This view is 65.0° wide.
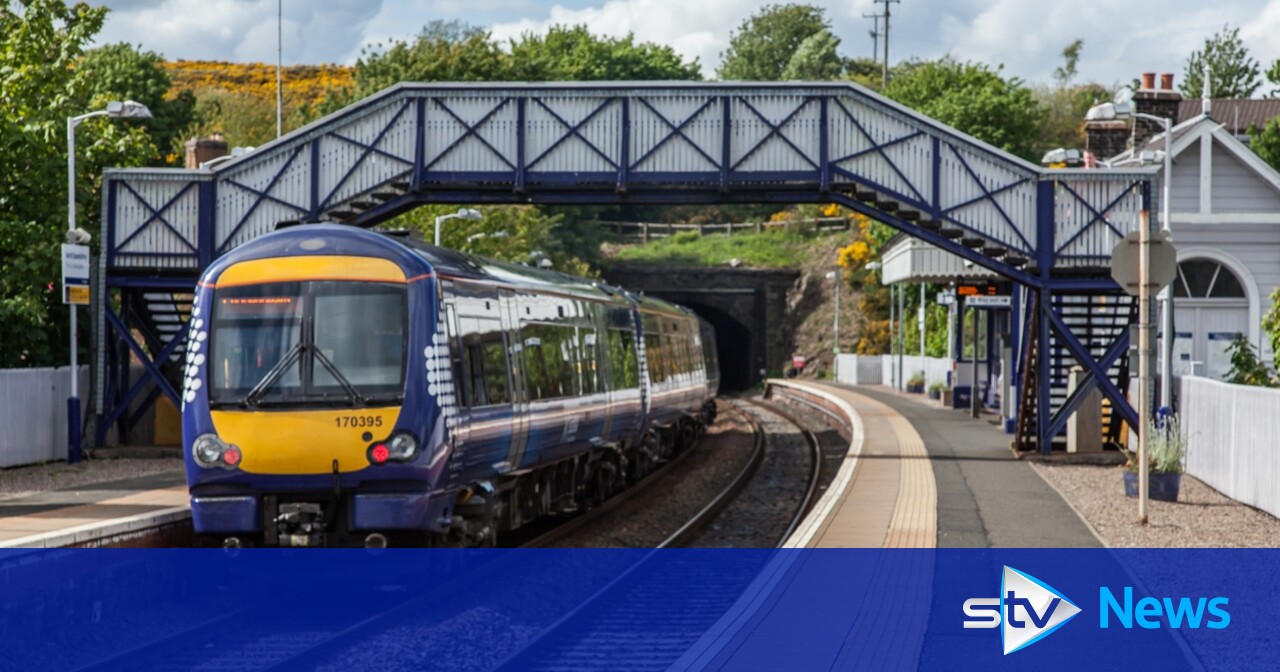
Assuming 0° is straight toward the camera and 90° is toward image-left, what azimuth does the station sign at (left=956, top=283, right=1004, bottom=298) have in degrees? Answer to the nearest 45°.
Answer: approximately 0°

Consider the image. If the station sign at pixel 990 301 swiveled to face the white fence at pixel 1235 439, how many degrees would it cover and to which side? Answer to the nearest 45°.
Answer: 0° — it already faces it

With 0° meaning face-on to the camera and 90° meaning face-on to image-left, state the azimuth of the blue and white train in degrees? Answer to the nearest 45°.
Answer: approximately 45°

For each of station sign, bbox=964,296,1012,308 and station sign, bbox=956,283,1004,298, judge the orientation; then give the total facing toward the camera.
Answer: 2

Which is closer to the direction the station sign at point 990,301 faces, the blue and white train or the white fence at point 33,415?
the blue and white train

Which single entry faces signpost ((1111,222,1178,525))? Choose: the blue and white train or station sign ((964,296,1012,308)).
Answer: the station sign
